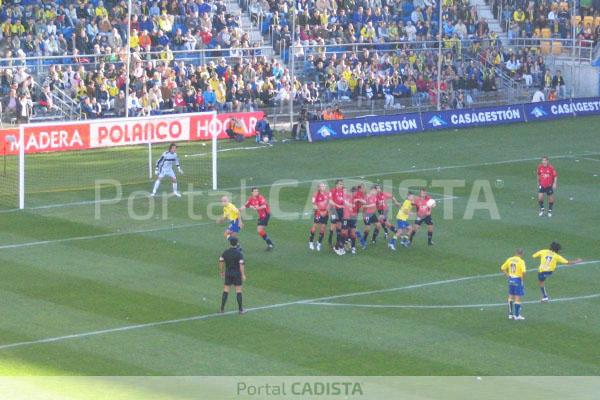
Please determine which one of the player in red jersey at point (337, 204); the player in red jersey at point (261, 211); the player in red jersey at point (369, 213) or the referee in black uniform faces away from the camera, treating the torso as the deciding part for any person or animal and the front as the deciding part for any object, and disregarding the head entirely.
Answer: the referee in black uniform

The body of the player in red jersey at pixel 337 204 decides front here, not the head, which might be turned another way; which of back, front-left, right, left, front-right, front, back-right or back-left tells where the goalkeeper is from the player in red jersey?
back

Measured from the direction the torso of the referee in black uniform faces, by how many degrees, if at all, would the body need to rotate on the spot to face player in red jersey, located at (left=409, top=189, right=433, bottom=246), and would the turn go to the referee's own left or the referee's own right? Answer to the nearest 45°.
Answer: approximately 45° to the referee's own right

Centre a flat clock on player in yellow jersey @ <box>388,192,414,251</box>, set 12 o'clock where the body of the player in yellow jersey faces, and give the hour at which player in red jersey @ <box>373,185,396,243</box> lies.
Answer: The player in red jersey is roughly at 5 o'clock from the player in yellow jersey.

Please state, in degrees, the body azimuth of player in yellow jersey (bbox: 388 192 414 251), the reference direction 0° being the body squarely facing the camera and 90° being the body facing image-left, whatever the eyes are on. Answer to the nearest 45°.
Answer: approximately 315°

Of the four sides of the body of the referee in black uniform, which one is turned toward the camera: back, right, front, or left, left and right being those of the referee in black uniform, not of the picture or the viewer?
back

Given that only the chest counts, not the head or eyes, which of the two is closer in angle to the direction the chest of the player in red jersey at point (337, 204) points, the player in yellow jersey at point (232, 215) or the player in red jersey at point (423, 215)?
the player in red jersey

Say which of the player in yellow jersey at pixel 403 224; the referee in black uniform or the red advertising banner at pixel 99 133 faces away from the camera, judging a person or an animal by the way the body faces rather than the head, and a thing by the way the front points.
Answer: the referee in black uniform

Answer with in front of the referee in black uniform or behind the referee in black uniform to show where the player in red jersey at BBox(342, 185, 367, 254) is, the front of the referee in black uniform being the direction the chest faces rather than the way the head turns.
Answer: in front

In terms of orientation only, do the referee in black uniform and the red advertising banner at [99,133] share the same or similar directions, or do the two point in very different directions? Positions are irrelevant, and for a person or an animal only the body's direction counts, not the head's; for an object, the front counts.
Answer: very different directions

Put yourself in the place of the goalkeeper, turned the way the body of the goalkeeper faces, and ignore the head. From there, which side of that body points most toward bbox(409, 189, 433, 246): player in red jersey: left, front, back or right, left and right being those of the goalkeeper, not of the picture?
front

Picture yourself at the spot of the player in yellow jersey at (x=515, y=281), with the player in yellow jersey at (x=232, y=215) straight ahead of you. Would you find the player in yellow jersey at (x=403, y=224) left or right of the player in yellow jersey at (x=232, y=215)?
right
